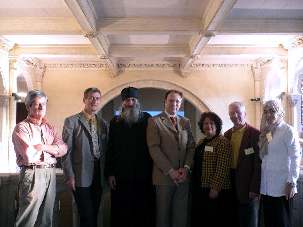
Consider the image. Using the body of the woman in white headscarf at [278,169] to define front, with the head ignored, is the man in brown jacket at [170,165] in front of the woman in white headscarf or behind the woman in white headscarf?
in front

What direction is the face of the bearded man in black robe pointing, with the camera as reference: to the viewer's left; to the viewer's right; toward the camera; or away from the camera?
toward the camera

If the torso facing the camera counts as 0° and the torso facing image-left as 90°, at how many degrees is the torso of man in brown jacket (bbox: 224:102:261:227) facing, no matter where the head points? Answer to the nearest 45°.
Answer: approximately 45°

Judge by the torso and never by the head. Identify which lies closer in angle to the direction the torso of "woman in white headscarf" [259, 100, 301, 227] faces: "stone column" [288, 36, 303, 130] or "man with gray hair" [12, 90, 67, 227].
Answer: the man with gray hair

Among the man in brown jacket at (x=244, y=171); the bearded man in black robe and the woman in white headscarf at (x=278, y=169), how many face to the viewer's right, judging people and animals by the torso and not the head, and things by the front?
0

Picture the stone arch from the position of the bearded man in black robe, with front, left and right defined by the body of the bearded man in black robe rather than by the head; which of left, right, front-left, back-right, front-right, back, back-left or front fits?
back

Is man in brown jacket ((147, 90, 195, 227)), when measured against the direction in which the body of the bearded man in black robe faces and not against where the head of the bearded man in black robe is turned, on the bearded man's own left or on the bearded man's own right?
on the bearded man's own left

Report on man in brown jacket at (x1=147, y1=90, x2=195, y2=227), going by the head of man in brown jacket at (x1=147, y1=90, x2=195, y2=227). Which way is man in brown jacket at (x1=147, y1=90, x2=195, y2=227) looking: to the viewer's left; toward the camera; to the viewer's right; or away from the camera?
toward the camera

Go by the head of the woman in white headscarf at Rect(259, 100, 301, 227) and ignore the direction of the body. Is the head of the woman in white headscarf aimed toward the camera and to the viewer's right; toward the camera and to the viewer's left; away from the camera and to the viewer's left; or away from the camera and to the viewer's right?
toward the camera and to the viewer's left

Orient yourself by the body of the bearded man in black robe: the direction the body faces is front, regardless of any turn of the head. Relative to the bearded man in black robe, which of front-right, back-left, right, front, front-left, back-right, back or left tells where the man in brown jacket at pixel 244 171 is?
left

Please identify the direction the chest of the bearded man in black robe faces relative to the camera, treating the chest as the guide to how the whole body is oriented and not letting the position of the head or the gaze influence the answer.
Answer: toward the camera

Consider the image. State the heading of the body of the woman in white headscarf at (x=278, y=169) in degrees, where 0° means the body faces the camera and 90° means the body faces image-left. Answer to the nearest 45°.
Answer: approximately 45°
